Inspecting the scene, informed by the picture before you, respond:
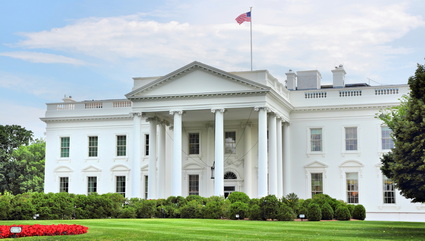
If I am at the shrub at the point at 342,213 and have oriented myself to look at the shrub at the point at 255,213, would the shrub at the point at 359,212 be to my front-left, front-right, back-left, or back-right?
back-right

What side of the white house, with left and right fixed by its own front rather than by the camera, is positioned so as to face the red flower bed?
front

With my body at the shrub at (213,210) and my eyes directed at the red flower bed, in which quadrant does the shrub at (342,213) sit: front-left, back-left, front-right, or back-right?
back-left

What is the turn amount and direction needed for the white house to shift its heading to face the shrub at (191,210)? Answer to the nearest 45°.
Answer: approximately 45° to its right

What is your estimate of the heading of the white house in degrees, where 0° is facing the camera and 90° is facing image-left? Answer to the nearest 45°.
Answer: approximately 0°

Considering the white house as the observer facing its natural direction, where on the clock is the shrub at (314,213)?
The shrub is roughly at 12 o'clock from the white house.

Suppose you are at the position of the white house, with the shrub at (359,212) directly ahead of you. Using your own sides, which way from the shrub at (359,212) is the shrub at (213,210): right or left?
right

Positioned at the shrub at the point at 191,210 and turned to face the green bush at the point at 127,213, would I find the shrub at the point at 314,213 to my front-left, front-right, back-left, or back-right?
back-left

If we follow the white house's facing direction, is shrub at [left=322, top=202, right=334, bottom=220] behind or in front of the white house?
in front

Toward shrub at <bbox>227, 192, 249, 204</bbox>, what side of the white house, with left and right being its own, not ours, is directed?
front
